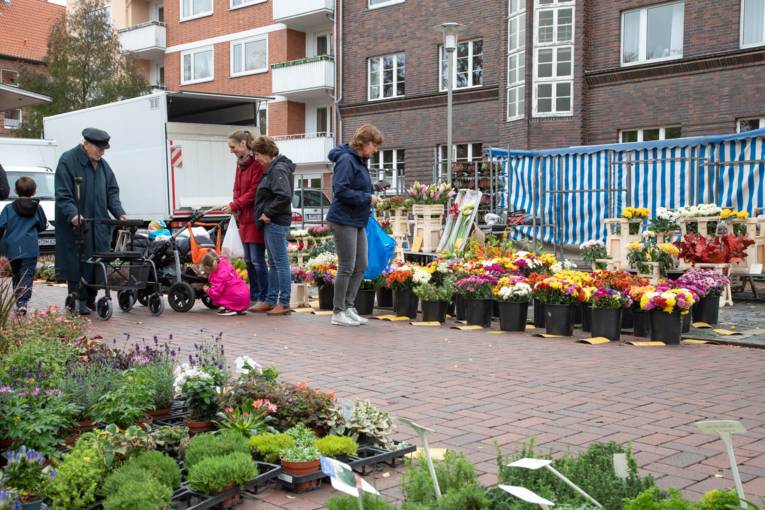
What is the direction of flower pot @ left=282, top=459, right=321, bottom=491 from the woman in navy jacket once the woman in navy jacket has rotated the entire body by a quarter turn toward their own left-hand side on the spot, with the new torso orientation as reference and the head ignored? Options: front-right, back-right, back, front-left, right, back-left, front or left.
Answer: back

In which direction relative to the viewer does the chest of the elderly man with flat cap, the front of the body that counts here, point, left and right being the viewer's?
facing the viewer and to the right of the viewer

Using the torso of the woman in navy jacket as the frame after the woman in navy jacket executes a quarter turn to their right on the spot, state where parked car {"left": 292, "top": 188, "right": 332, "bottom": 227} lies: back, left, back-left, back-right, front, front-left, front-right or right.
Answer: back

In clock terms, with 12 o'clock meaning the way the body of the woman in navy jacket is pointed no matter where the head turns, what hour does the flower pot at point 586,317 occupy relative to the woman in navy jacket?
The flower pot is roughly at 12 o'clock from the woman in navy jacket.

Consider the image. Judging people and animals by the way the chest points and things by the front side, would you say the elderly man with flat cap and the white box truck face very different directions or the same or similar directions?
very different directions

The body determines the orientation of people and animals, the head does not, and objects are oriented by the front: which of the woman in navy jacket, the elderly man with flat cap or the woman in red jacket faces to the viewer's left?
the woman in red jacket

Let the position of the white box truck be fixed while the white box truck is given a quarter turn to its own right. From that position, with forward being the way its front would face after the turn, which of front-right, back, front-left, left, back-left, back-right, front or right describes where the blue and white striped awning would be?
right

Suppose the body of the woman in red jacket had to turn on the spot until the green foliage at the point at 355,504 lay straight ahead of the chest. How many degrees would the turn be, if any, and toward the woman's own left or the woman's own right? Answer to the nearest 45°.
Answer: approximately 90° to the woman's own left

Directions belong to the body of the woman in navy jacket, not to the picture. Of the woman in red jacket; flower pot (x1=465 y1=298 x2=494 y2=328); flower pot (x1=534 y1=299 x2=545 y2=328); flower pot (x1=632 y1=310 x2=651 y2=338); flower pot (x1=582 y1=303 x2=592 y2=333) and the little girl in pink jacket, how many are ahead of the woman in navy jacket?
4

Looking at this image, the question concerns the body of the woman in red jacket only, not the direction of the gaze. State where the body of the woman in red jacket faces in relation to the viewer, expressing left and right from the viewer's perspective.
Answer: facing to the left of the viewer

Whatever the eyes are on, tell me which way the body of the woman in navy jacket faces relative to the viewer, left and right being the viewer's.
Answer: facing to the right of the viewer

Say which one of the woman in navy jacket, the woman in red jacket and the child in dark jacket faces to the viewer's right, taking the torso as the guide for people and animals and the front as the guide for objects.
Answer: the woman in navy jacket

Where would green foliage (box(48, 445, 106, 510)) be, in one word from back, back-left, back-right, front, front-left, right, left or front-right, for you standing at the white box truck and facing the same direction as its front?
back-left

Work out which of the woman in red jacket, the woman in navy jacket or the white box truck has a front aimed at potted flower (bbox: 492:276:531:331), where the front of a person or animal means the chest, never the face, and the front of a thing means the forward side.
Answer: the woman in navy jacket
